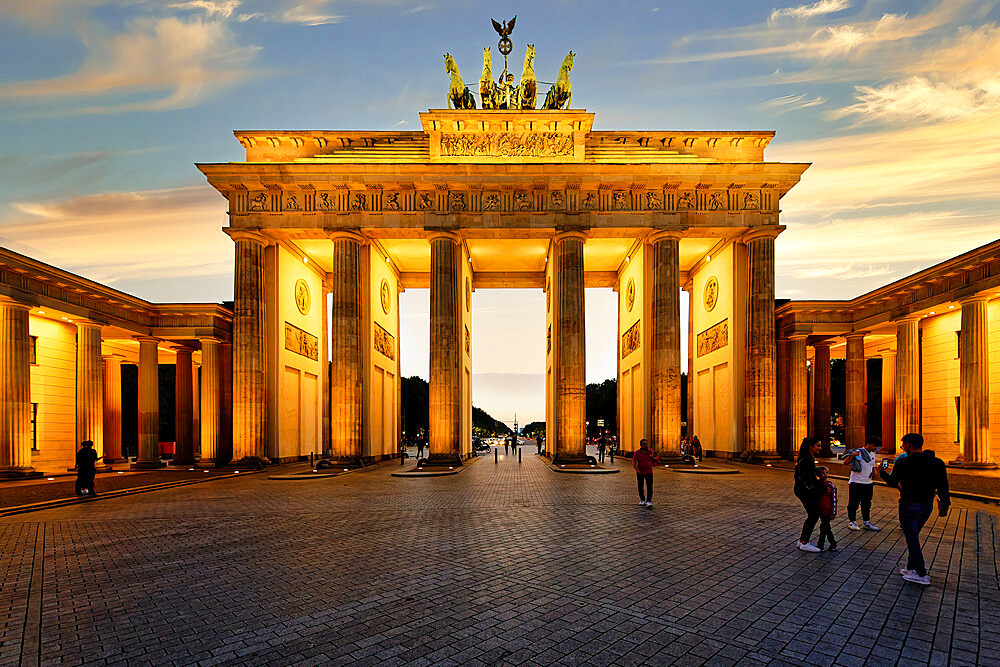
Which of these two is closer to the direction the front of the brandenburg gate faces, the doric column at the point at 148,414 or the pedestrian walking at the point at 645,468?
the pedestrian walking

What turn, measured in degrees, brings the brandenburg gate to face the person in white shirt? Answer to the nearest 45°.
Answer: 0° — it already faces them

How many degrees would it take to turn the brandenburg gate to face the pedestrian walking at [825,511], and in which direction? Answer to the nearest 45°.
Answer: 0° — it already faces them

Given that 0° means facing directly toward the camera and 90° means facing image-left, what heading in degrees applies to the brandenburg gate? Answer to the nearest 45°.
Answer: approximately 0°

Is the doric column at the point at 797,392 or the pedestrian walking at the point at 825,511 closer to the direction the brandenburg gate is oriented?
the pedestrian walking

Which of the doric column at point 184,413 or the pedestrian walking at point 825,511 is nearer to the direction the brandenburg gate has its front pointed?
the pedestrian walking
